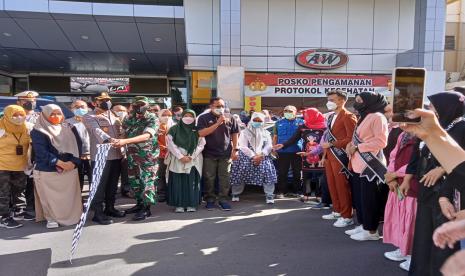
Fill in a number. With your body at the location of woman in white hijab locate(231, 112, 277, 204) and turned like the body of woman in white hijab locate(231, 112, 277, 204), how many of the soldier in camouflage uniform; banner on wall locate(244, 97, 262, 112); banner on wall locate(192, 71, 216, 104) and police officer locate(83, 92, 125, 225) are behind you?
2

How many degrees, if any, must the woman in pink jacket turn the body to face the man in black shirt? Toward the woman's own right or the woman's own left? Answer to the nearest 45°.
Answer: approximately 45° to the woman's own right

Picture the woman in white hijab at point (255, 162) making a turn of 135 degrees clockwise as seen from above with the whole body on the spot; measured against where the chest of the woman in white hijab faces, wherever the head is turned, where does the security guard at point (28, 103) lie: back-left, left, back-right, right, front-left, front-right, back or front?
front-left

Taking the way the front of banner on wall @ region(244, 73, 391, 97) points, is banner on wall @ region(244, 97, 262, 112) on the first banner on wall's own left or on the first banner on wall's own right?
on the first banner on wall's own right

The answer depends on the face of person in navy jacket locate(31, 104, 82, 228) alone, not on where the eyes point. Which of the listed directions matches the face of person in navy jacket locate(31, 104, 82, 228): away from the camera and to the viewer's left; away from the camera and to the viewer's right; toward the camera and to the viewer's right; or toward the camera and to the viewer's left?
toward the camera and to the viewer's right

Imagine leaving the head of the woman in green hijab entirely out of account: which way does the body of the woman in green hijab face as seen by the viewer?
toward the camera

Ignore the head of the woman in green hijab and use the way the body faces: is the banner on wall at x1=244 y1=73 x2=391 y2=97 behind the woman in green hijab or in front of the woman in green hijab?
behind

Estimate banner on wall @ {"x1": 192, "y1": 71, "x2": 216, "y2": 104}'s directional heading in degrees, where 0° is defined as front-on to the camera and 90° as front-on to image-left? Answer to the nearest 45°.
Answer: approximately 0°

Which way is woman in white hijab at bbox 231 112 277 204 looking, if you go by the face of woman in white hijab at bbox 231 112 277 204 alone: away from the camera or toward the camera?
toward the camera

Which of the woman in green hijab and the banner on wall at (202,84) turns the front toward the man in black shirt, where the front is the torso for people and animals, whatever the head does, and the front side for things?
the banner on wall

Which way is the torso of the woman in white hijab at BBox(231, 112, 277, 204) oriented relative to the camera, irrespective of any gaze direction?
toward the camera

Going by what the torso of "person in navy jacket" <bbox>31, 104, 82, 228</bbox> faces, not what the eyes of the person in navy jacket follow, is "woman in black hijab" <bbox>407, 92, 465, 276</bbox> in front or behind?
in front

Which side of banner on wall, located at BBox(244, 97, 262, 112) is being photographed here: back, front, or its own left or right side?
front

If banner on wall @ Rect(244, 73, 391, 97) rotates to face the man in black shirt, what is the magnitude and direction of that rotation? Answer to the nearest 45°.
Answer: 0° — it already faces them

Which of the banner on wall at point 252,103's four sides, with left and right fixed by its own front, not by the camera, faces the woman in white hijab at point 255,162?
front
